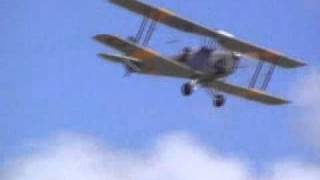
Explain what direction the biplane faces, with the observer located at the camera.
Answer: facing the viewer and to the right of the viewer
